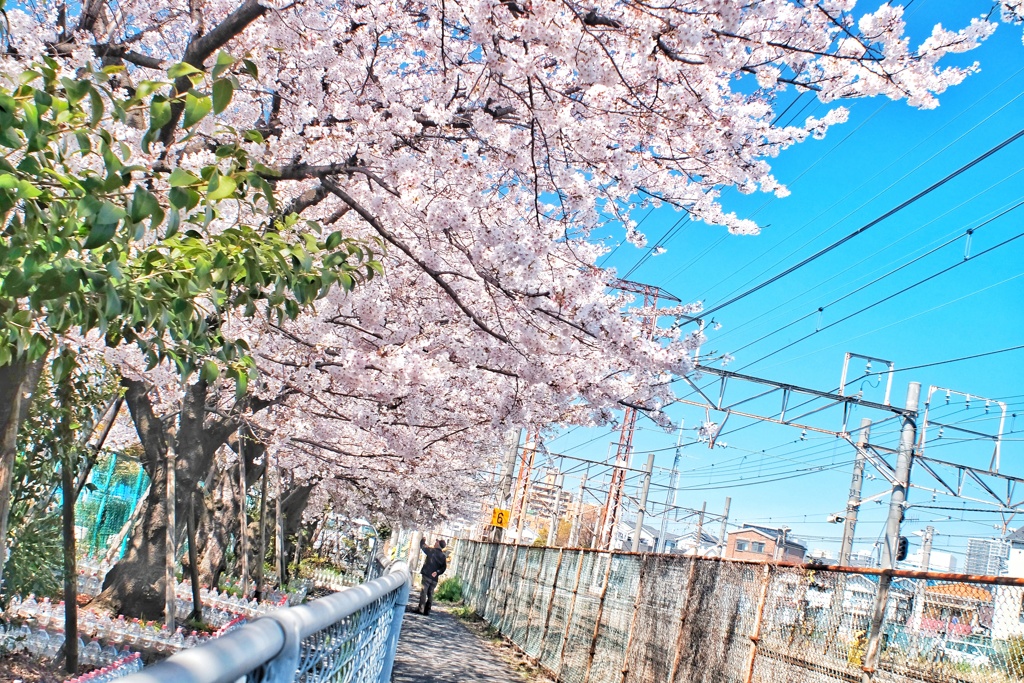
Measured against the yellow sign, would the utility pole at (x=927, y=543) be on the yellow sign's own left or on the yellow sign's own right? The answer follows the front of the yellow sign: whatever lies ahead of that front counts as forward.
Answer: on the yellow sign's own left

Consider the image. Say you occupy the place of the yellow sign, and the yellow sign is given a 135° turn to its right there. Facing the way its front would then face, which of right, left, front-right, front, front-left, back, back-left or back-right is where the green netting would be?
left

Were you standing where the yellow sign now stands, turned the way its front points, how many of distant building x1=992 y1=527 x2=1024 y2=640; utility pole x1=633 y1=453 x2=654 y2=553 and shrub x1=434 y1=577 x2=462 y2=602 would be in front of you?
1

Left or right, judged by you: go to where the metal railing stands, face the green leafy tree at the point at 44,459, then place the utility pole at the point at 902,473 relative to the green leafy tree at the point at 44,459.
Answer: right

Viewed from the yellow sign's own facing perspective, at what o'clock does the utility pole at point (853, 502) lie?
The utility pole is roughly at 10 o'clock from the yellow sign.

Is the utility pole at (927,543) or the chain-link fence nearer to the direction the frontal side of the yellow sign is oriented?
the chain-link fence

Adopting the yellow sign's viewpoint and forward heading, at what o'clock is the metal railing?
The metal railing is roughly at 12 o'clock from the yellow sign.

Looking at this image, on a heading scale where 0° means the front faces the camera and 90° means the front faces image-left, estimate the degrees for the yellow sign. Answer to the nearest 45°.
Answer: approximately 0°

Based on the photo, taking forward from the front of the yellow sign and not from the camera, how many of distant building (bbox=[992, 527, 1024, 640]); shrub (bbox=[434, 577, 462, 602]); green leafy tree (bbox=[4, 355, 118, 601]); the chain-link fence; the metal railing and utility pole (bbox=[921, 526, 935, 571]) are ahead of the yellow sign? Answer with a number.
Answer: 4

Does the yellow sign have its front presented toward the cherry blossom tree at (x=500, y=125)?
yes
